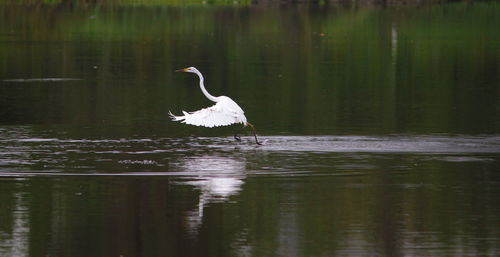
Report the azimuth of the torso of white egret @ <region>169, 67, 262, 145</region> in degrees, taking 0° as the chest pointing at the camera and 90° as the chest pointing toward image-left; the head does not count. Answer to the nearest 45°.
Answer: approximately 90°
